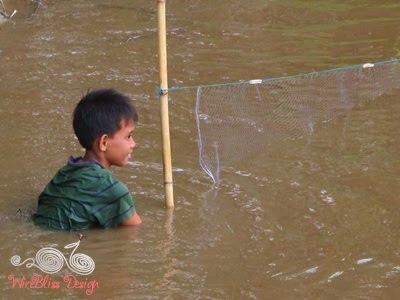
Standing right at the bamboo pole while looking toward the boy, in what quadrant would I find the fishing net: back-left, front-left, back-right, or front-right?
back-right

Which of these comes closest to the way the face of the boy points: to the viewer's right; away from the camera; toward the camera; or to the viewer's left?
to the viewer's right

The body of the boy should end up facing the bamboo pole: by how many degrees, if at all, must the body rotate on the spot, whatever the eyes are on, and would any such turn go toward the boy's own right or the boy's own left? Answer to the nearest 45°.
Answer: approximately 45° to the boy's own right

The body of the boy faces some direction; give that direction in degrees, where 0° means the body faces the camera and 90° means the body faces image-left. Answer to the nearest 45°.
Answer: approximately 225°

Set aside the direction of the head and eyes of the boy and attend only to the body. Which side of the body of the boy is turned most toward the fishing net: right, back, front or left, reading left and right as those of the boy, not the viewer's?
front
